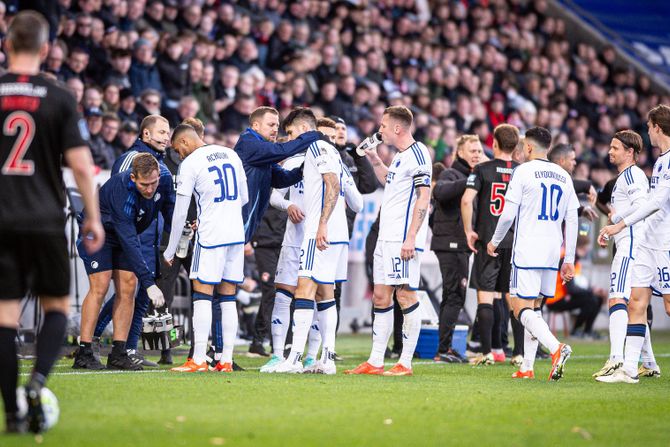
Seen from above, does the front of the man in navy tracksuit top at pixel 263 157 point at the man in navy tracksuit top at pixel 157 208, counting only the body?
no

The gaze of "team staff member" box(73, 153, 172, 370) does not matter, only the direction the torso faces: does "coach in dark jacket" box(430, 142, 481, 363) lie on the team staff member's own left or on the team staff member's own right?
on the team staff member's own left

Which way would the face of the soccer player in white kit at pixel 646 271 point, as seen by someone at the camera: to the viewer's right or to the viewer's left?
to the viewer's left

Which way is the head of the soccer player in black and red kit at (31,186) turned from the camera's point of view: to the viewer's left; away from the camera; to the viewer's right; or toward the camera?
away from the camera

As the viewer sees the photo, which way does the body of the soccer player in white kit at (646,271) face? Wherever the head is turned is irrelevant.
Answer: to the viewer's left

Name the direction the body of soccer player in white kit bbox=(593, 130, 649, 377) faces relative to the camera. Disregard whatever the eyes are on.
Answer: to the viewer's left

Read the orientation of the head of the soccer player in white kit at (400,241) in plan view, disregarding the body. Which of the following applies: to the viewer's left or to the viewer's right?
to the viewer's left

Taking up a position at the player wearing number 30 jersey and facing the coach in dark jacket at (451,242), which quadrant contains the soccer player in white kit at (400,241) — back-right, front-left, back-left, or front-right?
front-right

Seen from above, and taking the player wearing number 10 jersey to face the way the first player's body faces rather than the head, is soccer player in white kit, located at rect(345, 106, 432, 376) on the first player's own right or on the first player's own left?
on the first player's own left

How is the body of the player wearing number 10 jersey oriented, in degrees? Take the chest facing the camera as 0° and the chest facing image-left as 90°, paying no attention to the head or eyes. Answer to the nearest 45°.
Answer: approximately 135°
